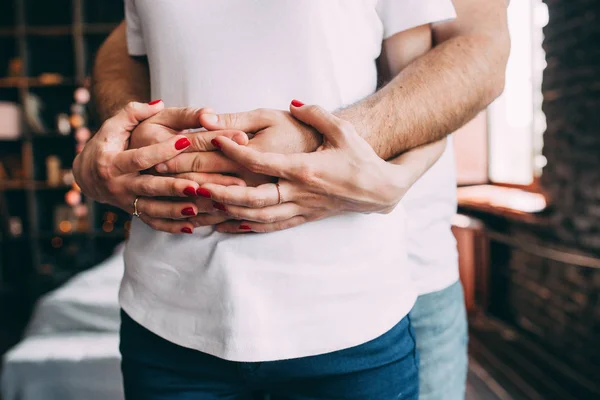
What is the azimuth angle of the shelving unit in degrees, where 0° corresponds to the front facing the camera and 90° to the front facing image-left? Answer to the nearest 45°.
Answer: approximately 0°

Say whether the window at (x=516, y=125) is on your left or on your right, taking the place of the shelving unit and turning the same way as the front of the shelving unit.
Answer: on your left
